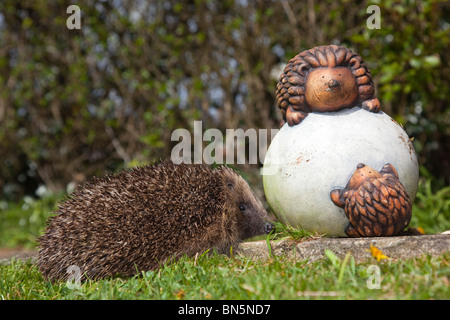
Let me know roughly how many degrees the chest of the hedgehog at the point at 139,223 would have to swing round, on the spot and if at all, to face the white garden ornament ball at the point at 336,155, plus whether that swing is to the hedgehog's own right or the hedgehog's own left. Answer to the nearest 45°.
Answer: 0° — it already faces it

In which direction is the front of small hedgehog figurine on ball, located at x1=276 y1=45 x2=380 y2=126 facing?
toward the camera

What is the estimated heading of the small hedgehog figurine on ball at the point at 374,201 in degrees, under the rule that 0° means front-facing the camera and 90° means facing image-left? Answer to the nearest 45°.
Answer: approximately 135°

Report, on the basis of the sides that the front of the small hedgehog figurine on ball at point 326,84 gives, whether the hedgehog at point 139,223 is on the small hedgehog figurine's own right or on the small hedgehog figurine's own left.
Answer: on the small hedgehog figurine's own right

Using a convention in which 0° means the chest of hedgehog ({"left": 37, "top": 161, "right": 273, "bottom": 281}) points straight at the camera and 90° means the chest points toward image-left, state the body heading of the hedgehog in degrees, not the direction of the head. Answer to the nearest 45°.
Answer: approximately 270°

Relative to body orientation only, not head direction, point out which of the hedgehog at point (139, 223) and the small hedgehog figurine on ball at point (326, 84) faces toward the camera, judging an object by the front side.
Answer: the small hedgehog figurine on ball

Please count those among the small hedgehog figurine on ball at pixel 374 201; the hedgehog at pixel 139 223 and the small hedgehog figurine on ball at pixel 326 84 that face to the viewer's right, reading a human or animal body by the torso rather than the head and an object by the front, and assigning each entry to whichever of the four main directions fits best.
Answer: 1

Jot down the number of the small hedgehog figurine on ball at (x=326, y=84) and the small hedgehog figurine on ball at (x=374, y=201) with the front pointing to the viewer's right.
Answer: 0

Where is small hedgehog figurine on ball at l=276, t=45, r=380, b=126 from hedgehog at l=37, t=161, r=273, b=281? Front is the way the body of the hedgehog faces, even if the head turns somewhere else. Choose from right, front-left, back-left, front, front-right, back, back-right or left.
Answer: front

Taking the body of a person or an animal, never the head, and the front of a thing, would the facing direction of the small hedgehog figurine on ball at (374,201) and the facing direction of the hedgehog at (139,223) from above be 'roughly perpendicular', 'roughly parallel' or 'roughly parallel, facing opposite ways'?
roughly perpendicular
